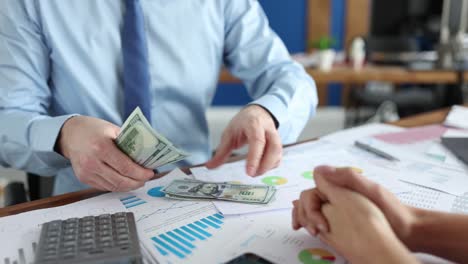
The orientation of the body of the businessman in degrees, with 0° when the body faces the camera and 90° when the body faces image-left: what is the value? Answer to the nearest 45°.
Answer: approximately 0°
